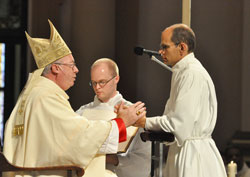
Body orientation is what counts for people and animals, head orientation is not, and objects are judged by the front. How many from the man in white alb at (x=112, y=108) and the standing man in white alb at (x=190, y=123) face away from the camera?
0

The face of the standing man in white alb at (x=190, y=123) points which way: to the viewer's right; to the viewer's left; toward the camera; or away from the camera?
to the viewer's left

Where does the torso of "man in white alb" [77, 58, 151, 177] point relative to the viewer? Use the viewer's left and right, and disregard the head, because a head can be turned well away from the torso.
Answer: facing the viewer and to the left of the viewer

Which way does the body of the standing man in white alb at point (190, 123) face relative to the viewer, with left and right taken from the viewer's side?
facing to the left of the viewer

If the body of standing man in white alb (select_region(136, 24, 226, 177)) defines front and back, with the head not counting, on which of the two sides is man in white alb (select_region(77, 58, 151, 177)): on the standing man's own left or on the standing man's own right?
on the standing man's own right
